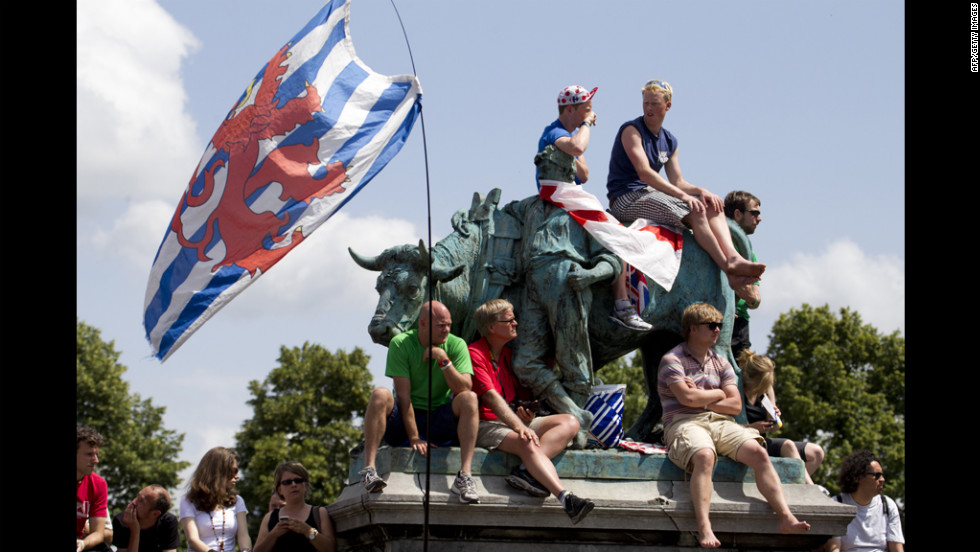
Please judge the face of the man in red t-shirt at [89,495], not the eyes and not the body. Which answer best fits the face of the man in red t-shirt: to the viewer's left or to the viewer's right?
to the viewer's right

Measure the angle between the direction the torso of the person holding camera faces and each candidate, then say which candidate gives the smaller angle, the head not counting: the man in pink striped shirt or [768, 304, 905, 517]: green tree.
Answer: the man in pink striped shirt

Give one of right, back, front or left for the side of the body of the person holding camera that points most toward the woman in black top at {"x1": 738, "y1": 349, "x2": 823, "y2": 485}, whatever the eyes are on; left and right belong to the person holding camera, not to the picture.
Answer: left

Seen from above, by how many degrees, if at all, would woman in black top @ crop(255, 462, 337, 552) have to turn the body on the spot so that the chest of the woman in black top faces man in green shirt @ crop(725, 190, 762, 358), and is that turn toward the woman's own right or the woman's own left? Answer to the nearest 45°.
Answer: approximately 90° to the woman's own left

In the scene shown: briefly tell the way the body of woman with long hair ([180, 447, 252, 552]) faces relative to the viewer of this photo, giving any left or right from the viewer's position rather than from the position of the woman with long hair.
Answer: facing the viewer and to the right of the viewer
